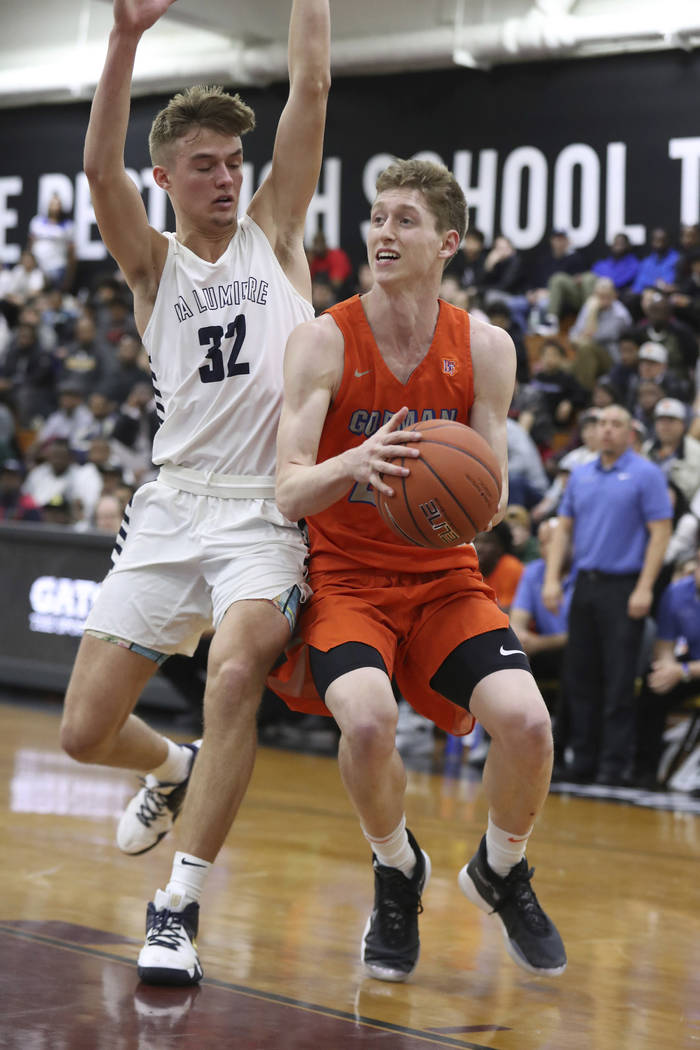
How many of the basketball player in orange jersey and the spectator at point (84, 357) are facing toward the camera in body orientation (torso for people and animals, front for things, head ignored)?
2

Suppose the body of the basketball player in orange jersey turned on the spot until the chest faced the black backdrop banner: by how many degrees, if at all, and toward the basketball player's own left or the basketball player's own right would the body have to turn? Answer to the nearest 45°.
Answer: approximately 180°

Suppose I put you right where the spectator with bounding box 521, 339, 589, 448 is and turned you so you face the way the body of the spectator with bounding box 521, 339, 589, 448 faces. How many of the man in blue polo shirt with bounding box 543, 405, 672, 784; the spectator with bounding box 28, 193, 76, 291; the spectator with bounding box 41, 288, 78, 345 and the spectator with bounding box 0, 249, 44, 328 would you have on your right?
3

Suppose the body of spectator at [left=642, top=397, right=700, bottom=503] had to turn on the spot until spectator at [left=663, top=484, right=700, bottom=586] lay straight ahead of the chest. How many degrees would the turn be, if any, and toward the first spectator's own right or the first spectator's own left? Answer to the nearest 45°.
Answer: approximately 45° to the first spectator's own left

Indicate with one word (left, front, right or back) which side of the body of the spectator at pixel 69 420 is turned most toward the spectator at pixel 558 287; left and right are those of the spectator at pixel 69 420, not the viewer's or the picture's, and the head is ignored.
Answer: left

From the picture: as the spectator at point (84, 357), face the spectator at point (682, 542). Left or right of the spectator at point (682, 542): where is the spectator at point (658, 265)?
left

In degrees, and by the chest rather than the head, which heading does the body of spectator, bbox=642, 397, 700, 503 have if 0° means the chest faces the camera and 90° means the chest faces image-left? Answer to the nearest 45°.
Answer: approximately 45°
